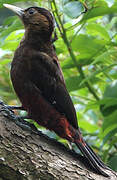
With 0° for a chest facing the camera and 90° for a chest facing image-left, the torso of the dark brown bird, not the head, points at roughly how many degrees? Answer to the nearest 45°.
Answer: approximately 90°

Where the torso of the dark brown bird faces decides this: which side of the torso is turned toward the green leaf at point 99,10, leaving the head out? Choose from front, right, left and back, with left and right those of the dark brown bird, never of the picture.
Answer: right
